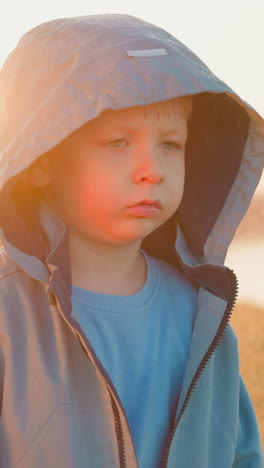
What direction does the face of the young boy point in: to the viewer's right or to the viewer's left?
to the viewer's right

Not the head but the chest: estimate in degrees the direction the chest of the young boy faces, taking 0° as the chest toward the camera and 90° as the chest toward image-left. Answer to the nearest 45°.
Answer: approximately 315°
